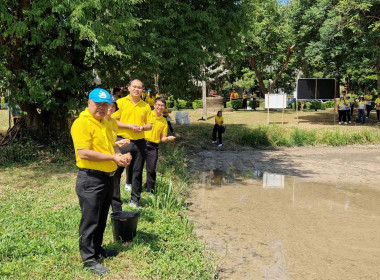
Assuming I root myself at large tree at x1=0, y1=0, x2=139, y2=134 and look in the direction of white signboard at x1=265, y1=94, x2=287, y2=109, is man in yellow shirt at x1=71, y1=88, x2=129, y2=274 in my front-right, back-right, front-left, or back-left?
back-right

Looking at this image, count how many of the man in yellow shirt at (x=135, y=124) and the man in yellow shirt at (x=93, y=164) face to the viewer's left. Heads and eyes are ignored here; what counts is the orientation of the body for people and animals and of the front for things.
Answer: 0

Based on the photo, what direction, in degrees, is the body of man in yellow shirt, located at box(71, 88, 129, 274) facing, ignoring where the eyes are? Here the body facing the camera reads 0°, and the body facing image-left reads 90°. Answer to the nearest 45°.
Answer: approximately 315°

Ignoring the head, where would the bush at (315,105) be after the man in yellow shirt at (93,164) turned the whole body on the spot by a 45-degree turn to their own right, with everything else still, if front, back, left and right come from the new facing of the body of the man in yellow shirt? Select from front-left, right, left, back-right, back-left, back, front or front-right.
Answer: back-left

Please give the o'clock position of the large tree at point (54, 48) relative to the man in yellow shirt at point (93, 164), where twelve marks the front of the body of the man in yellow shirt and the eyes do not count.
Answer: The large tree is roughly at 7 o'clock from the man in yellow shirt.

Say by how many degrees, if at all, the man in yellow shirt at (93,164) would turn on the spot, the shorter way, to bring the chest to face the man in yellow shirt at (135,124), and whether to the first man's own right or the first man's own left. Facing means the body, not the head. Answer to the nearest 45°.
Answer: approximately 135° to the first man's own left

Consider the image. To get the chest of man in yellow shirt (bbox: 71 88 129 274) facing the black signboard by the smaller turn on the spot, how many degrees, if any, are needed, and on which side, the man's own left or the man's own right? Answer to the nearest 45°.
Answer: approximately 90° to the man's own left

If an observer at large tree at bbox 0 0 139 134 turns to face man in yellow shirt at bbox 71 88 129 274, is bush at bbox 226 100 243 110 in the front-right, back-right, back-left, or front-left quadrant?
back-left

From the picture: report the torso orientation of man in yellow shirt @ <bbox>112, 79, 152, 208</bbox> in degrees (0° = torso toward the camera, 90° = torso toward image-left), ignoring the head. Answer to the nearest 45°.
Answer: approximately 0°

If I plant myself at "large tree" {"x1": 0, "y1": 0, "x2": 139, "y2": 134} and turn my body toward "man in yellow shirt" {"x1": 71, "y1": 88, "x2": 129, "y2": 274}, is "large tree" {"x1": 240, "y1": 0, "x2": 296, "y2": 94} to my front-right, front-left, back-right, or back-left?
back-left
